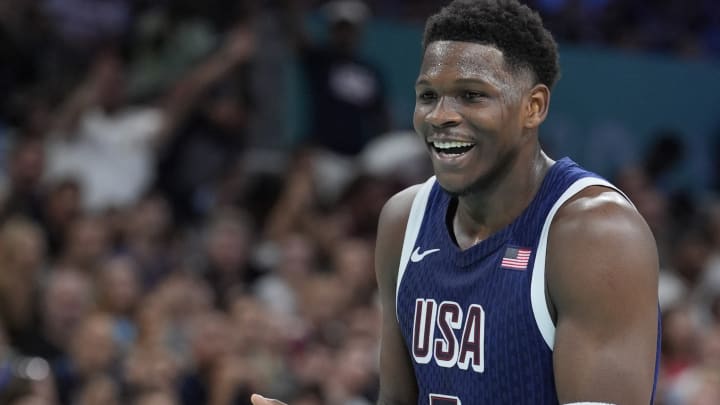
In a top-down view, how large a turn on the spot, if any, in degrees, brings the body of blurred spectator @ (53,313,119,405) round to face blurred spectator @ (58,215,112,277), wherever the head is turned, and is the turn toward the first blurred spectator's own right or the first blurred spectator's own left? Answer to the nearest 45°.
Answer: approximately 135° to the first blurred spectator's own left

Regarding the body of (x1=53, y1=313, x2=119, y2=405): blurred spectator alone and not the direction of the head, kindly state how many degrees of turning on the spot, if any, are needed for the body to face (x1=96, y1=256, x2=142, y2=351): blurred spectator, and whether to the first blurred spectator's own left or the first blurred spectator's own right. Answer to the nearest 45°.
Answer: approximately 135° to the first blurred spectator's own left

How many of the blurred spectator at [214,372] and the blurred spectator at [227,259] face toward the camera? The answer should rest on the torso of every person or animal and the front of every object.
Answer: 2

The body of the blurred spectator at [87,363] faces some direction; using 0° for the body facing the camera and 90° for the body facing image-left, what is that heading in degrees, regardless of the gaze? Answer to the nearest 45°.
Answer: approximately 315°

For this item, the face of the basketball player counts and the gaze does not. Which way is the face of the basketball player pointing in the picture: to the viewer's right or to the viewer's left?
to the viewer's left

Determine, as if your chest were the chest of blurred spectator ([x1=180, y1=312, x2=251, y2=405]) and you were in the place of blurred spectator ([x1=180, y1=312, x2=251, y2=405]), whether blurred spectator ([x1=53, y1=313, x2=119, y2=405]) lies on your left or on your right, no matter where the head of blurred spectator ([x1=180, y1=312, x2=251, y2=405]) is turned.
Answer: on your right

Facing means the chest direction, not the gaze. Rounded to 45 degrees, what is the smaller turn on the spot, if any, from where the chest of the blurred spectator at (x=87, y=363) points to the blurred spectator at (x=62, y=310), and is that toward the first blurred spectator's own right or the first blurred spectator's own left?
approximately 135° to the first blurred spectator's own left

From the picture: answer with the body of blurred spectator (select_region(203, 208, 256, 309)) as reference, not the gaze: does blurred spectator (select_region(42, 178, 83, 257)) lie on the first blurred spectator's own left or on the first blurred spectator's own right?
on the first blurred spectator's own right

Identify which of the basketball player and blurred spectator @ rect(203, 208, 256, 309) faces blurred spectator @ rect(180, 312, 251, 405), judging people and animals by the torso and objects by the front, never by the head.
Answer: blurred spectator @ rect(203, 208, 256, 309)

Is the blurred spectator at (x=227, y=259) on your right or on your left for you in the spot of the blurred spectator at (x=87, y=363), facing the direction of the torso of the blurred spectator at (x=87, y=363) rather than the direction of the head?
on your left

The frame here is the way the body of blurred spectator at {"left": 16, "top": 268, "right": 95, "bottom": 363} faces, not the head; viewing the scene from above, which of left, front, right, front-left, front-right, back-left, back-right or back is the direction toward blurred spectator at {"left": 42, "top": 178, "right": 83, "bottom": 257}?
back-left

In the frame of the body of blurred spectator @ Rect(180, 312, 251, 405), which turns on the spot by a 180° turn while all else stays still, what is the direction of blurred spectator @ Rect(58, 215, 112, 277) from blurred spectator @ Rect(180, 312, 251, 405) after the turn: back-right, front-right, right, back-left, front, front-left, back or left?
front-left

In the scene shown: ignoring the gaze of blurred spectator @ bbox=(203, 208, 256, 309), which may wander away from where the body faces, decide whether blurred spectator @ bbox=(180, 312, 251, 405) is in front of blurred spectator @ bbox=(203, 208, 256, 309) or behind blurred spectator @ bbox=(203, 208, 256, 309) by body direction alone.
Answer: in front

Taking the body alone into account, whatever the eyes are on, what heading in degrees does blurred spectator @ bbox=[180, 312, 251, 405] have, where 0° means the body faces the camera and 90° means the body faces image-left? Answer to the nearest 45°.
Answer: approximately 0°
